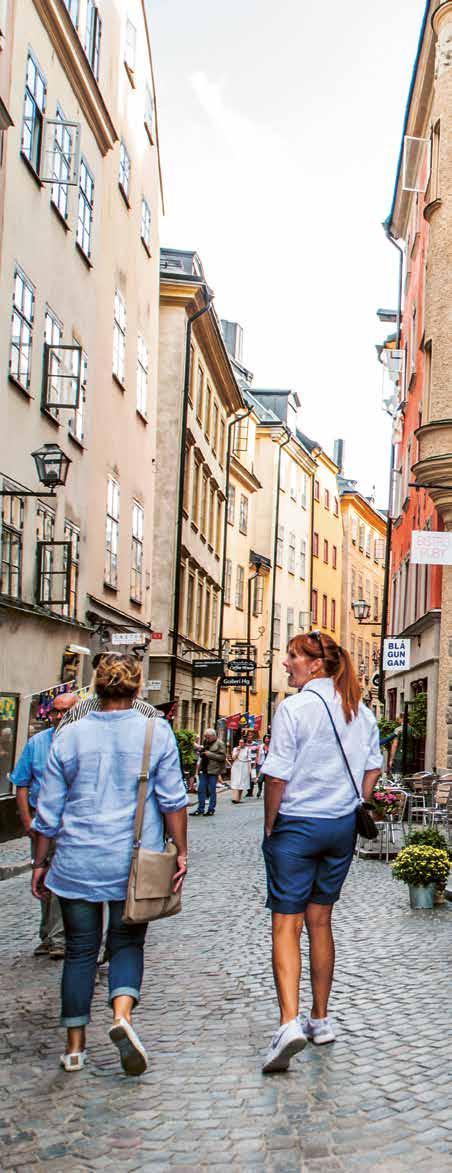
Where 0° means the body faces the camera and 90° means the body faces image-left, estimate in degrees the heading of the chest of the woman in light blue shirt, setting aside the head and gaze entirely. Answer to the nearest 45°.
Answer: approximately 180°

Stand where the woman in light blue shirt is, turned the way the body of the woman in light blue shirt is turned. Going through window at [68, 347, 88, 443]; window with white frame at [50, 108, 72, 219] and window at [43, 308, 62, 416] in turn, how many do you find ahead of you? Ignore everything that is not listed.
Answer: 3

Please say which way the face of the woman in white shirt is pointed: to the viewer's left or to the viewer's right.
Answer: to the viewer's left

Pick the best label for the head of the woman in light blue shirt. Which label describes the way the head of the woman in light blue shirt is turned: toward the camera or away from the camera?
away from the camera

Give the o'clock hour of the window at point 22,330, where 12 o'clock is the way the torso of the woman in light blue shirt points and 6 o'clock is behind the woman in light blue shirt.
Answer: The window is roughly at 12 o'clock from the woman in light blue shirt.

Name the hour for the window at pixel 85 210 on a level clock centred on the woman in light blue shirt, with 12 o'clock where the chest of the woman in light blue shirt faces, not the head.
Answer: The window is roughly at 12 o'clock from the woman in light blue shirt.

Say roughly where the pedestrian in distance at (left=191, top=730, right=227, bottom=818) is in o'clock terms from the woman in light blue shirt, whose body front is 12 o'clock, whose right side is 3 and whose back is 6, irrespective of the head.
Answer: The pedestrian in distance is roughly at 12 o'clock from the woman in light blue shirt.
